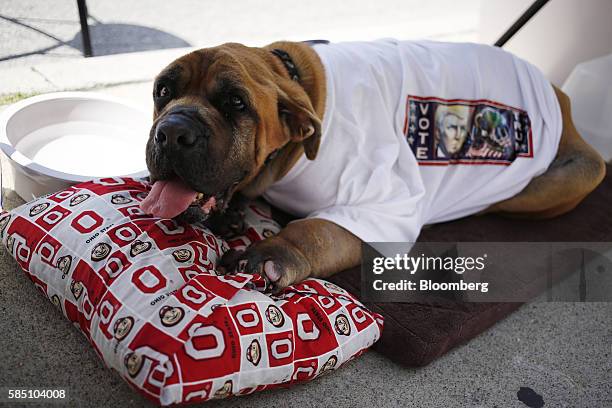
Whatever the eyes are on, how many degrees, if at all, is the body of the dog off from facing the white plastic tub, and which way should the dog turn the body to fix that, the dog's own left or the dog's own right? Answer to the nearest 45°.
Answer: approximately 45° to the dog's own right

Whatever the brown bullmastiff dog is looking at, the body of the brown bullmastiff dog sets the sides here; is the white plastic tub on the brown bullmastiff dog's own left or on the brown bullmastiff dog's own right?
on the brown bullmastiff dog's own right

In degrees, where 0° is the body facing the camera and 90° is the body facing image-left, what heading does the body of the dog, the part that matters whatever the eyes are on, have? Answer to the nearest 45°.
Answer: approximately 45°
